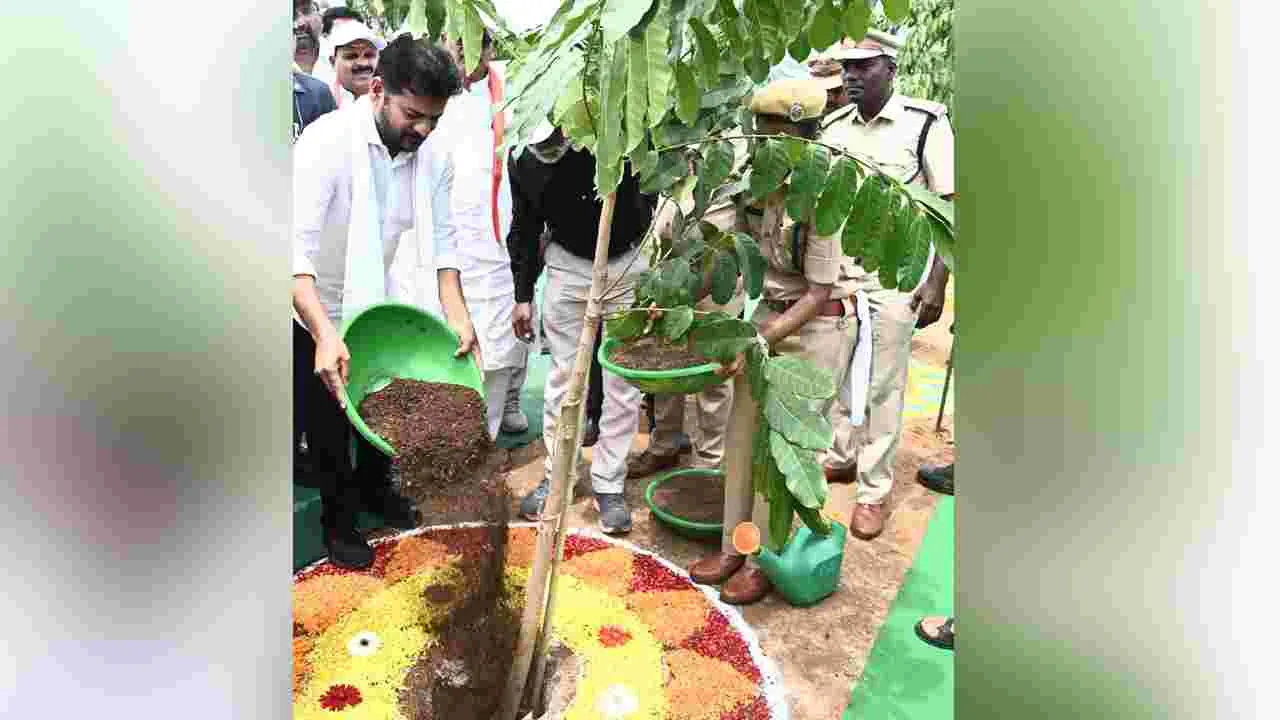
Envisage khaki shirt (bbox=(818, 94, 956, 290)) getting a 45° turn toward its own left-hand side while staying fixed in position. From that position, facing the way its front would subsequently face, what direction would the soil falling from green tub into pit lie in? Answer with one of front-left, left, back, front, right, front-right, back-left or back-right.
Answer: front-right

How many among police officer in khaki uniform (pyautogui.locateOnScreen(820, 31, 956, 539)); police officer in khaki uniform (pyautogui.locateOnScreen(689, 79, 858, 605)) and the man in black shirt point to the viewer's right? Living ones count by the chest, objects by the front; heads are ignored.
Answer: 0

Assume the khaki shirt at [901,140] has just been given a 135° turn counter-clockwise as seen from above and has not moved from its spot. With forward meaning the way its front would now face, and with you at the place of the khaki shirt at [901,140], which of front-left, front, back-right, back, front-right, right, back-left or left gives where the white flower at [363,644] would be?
back-right

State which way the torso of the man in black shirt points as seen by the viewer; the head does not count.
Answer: toward the camera

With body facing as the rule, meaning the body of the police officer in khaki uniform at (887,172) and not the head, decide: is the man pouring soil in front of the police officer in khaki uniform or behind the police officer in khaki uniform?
in front

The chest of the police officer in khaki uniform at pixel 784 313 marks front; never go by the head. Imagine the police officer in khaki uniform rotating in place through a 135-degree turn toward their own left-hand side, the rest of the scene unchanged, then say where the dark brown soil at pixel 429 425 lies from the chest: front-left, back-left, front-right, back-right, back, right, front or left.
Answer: back-right

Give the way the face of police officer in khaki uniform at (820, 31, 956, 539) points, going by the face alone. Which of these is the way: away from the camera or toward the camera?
toward the camera

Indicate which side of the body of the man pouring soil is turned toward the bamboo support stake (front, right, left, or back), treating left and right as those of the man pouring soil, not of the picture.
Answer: front

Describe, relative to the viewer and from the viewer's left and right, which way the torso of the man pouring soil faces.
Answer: facing the viewer and to the right of the viewer

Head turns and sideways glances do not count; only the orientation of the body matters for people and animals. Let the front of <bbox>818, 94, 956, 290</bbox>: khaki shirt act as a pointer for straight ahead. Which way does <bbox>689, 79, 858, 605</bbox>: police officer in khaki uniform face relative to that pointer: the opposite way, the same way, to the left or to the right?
the same way

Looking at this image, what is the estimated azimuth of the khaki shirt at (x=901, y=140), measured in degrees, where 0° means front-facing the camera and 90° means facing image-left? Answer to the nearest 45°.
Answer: approximately 45°

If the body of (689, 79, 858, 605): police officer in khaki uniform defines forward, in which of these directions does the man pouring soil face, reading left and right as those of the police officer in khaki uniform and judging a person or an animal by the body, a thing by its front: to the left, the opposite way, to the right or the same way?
to the left

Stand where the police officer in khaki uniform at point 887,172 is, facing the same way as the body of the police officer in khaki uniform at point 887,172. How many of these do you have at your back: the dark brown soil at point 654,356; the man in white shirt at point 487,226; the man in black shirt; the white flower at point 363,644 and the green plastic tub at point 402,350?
0

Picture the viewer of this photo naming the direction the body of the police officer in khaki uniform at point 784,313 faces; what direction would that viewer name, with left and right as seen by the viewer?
facing the viewer and to the left of the viewer

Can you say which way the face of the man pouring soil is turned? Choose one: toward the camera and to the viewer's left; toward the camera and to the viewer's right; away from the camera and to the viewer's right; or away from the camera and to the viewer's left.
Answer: toward the camera and to the viewer's right

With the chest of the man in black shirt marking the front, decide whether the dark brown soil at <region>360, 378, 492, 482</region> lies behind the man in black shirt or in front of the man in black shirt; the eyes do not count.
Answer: in front
